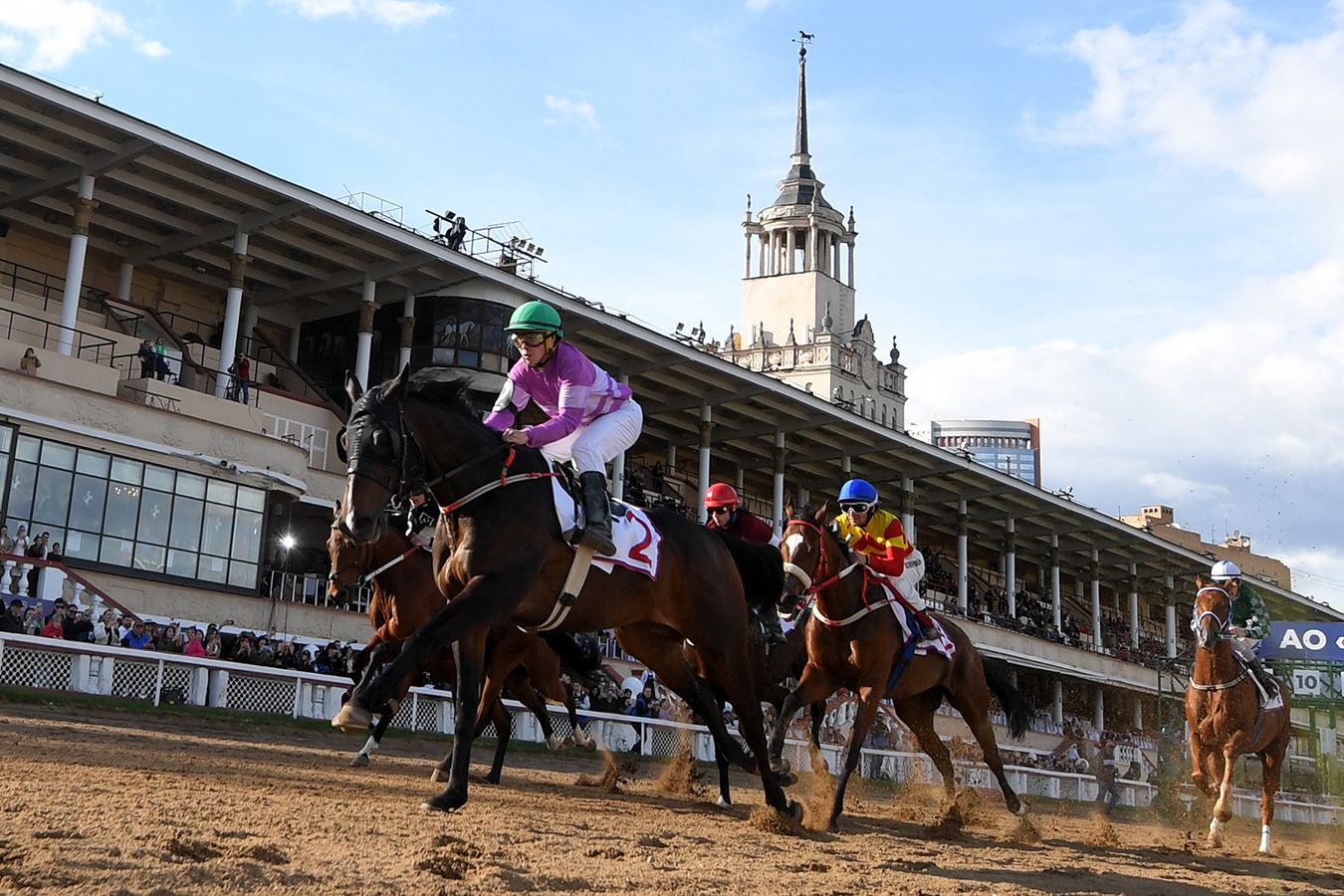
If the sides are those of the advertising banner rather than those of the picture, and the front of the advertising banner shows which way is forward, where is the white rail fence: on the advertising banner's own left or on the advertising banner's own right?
on the advertising banner's own right

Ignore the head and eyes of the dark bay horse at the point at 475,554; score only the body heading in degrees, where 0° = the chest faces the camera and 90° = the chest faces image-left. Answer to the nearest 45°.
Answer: approximately 45°

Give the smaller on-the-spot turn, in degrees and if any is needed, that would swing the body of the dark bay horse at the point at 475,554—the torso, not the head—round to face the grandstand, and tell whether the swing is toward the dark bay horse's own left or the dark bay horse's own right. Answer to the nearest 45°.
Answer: approximately 135° to the dark bay horse's own right

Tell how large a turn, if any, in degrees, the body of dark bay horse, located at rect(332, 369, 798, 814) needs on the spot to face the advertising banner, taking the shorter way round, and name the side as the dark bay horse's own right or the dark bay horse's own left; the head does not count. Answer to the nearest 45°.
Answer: approximately 180°

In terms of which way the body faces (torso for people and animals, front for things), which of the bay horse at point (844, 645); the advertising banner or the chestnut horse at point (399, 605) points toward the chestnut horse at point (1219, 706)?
the advertising banner

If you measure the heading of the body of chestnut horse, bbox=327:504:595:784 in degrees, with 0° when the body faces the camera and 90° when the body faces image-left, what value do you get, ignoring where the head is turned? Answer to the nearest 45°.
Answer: approximately 45°

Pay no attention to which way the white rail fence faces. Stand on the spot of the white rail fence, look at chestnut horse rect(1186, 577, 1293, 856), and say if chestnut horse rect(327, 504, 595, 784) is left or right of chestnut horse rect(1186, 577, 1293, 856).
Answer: right

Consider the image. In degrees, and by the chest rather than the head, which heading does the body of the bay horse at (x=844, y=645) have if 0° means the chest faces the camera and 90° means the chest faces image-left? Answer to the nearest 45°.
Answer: approximately 45°

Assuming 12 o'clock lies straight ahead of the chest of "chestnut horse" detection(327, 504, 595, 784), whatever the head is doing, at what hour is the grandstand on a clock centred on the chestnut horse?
The grandstand is roughly at 4 o'clock from the chestnut horse.

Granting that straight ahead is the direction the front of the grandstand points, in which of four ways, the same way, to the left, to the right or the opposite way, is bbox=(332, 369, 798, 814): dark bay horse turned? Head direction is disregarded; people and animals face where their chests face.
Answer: to the right

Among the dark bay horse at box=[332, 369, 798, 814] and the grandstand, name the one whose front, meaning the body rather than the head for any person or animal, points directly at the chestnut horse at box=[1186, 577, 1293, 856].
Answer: the grandstand

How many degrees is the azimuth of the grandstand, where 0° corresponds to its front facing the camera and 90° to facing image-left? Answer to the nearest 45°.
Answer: approximately 315°

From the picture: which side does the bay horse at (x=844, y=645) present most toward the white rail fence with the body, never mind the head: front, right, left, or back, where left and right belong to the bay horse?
right

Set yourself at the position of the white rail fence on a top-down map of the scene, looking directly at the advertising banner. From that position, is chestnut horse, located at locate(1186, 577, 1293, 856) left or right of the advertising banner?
right
